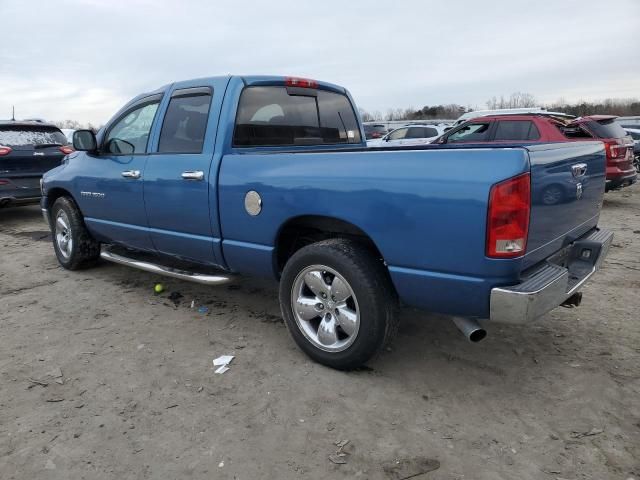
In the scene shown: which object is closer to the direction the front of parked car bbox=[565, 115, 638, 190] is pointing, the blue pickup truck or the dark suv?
the dark suv

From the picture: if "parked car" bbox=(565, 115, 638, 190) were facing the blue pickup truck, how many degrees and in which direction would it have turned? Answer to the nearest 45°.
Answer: approximately 135° to its left

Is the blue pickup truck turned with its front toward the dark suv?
yes

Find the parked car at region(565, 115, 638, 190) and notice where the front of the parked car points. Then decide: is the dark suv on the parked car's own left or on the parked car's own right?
on the parked car's own left

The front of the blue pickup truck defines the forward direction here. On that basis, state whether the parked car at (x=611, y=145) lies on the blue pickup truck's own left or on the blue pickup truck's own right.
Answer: on the blue pickup truck's own right

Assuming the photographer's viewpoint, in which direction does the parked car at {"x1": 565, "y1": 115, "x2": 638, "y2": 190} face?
facing away from the viewer and to the left of the viewer

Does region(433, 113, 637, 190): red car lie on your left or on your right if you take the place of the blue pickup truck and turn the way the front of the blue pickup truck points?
on your right

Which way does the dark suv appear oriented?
away from the camera

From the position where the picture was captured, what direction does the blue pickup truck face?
facing away from the viewer and to the left of the viewer

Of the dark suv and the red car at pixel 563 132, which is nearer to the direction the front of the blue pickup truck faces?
the dark suv
